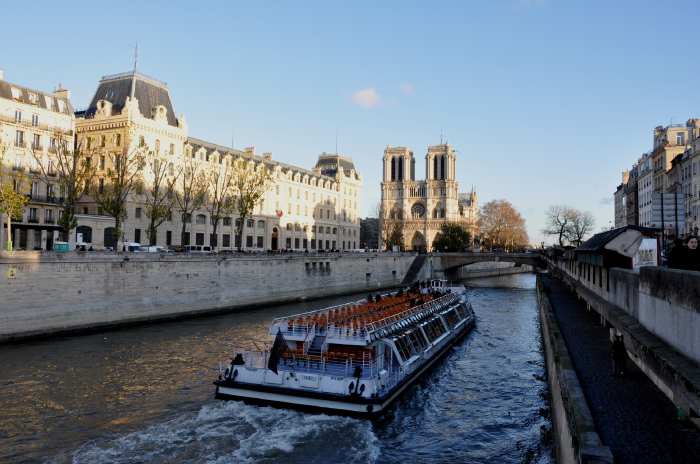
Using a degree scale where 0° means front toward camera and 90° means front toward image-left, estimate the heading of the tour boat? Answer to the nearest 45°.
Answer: approximately 225°

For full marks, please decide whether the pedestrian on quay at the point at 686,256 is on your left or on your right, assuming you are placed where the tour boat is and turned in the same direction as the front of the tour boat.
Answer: on your right

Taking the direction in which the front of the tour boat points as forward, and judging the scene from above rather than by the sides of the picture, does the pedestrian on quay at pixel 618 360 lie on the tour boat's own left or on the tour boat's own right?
on the tour boat's own right
